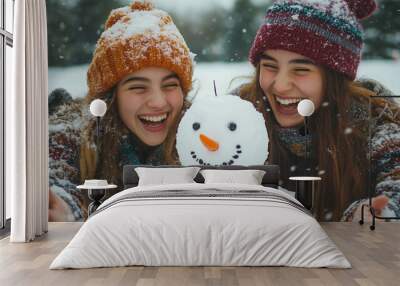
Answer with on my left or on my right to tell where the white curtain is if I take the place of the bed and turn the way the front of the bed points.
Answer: on my right

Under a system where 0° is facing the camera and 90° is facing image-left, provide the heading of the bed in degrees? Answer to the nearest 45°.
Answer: approximately 0°

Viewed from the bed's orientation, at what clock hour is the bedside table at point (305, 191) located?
The bedside table is roughly at 7 o'clock from the bed.
